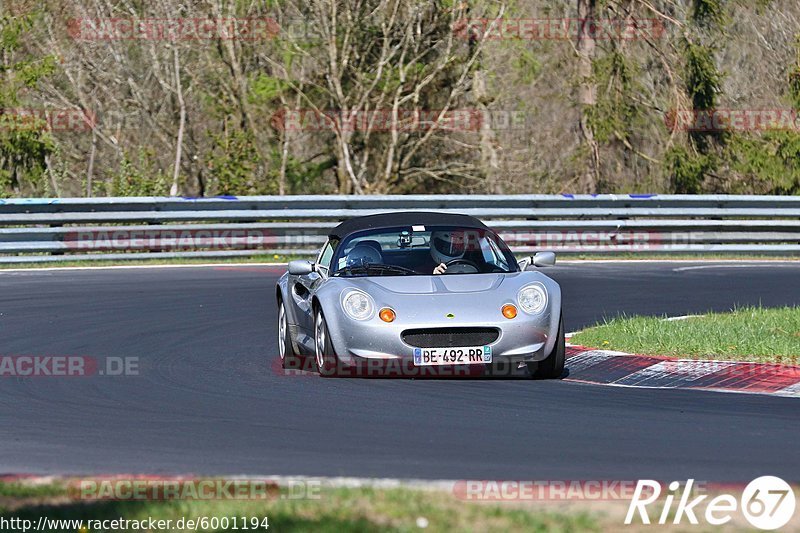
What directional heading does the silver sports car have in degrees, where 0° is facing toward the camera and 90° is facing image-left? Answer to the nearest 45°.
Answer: approximately 0°

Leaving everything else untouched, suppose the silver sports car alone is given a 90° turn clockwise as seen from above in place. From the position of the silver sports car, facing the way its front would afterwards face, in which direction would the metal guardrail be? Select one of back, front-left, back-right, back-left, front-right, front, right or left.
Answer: right
